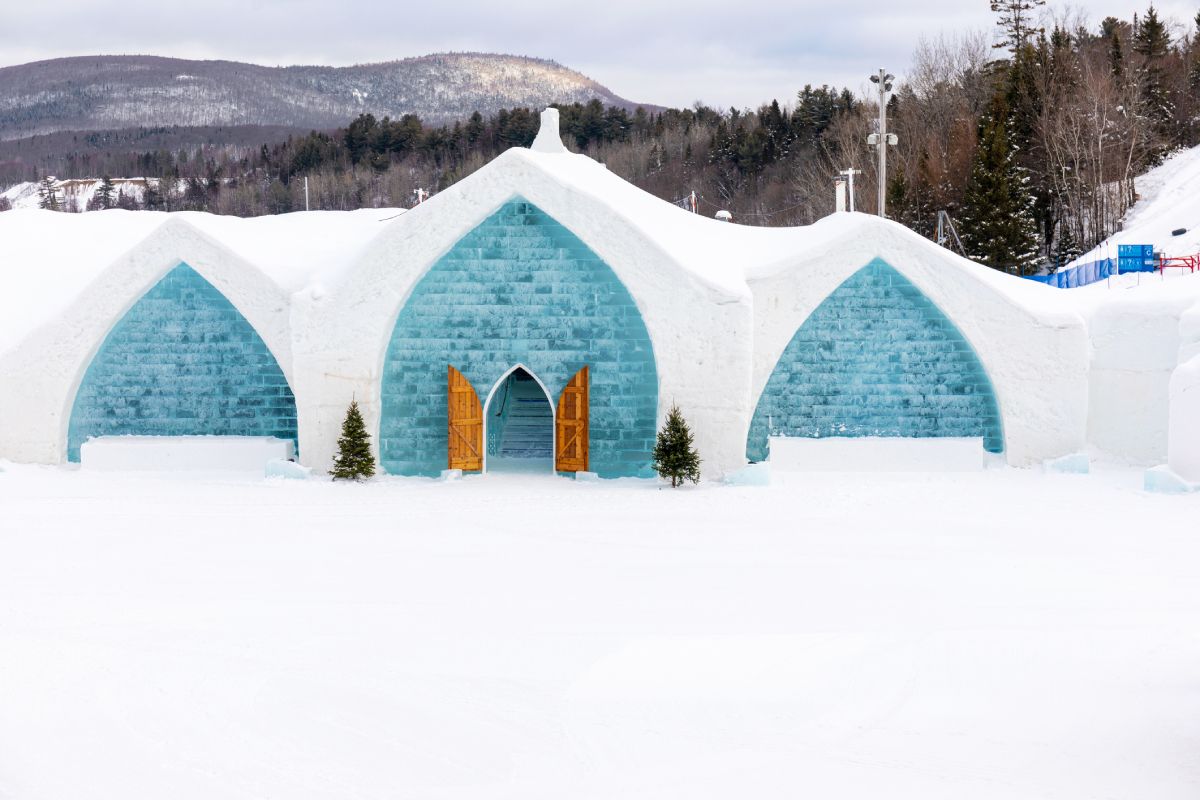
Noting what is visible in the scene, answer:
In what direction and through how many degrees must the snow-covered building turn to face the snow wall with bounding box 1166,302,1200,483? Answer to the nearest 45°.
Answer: approximately 90° to its left

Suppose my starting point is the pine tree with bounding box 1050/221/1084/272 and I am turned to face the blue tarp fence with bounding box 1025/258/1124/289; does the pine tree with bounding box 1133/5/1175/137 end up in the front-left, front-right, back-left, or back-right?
back-left

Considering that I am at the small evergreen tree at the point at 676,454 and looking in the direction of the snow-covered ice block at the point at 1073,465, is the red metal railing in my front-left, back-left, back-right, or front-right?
front-left

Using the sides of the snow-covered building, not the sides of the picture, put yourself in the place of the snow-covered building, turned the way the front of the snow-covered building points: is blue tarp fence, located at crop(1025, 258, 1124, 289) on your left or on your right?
on your left

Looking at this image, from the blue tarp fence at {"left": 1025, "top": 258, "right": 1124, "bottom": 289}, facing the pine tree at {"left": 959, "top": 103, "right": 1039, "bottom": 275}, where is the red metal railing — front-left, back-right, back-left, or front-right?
back-right

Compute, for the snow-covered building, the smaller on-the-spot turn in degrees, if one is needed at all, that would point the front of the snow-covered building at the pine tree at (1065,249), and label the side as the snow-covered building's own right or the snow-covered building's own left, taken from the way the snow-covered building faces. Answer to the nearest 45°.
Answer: approximately 135° to the snow-covered building's own left

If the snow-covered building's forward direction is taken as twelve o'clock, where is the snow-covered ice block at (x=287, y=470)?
The snow-covered ice block is roughly at 3 o'clock from the snow-covered building.

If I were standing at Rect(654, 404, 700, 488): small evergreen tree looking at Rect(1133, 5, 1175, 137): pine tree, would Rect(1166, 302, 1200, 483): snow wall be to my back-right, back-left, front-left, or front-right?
front-right

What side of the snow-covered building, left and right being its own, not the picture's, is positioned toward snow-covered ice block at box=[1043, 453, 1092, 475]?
left

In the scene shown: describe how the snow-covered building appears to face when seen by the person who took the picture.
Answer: facing the viewer

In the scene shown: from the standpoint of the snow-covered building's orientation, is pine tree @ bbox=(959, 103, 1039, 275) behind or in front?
behind

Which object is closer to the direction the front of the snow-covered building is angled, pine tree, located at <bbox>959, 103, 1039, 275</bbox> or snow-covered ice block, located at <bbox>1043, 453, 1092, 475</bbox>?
the snow-covered ice block

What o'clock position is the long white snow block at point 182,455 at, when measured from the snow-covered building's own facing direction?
The long white snow block is roughly at 3 o'clock from the snow-covered building.
